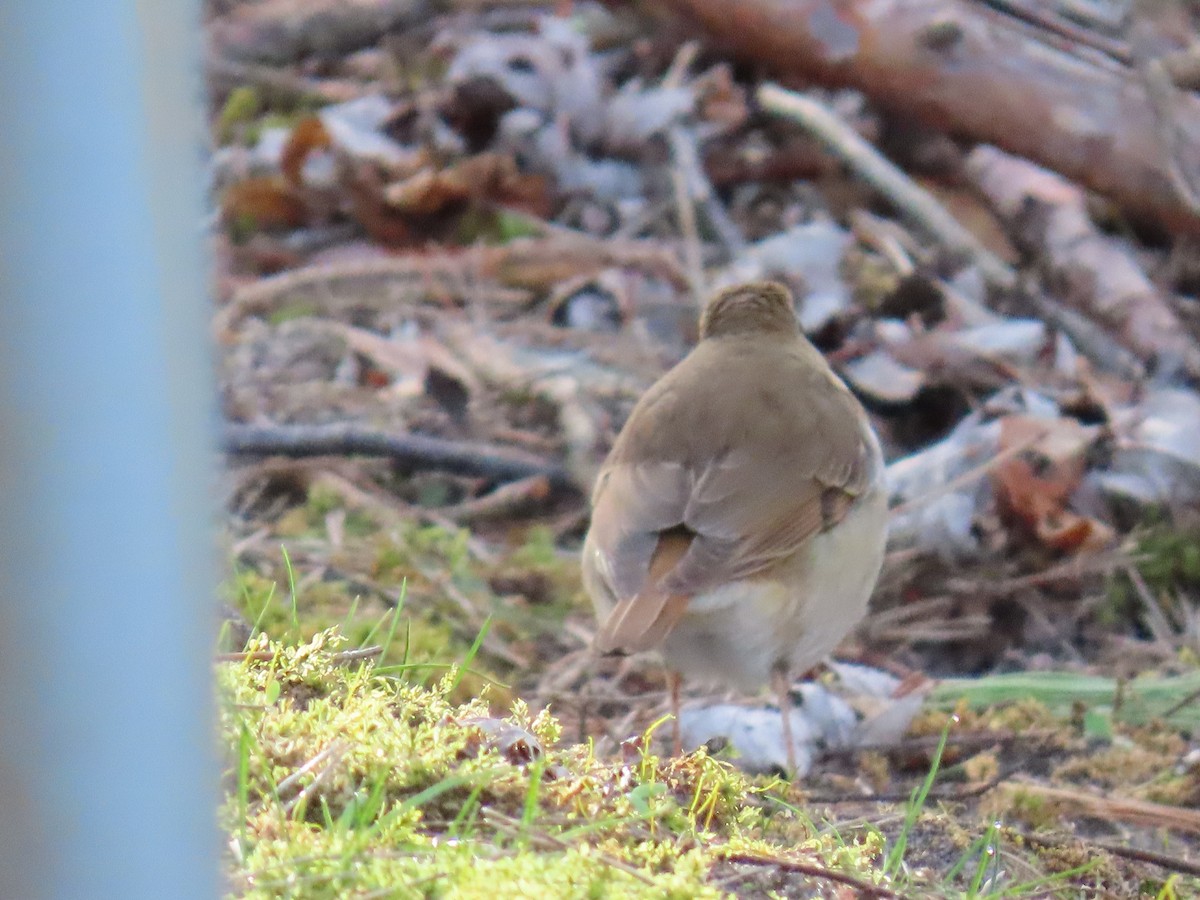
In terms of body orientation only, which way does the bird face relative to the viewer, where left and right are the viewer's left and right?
facing away from the viewer and to the right of the viewer

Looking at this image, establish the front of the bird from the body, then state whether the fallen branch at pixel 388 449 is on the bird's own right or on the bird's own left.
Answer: on the bird's own left

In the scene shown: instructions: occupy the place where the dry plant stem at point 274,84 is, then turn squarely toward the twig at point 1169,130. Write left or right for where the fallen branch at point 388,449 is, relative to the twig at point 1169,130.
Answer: right

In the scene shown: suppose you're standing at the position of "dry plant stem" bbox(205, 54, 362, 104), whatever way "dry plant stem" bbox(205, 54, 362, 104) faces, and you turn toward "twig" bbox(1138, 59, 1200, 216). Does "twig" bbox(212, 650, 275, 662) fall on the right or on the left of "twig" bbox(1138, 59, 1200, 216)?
right

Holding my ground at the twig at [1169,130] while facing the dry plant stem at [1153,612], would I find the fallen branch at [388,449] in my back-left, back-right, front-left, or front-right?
front-right

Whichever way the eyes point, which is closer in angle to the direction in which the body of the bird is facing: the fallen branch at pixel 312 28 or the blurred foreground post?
the fallen branch

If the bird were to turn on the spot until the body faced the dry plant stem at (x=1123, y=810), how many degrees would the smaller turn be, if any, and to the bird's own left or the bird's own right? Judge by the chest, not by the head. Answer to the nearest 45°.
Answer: approximately 90° to the bird's own right

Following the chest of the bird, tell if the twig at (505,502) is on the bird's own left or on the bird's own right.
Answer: on the bird's own left

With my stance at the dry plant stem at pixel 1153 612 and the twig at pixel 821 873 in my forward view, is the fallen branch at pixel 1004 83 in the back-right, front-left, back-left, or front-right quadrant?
back-right

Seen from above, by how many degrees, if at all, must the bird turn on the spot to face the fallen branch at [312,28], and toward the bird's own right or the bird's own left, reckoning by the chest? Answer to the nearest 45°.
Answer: approximately 45° to the bird's own left

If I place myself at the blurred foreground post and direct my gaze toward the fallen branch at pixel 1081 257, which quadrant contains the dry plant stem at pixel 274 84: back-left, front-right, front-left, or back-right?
front-left

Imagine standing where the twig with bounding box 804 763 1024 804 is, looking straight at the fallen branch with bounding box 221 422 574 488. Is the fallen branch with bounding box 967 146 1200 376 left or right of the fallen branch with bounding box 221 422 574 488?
right

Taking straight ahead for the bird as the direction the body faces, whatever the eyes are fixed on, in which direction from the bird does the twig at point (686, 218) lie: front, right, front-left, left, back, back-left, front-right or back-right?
front-left
